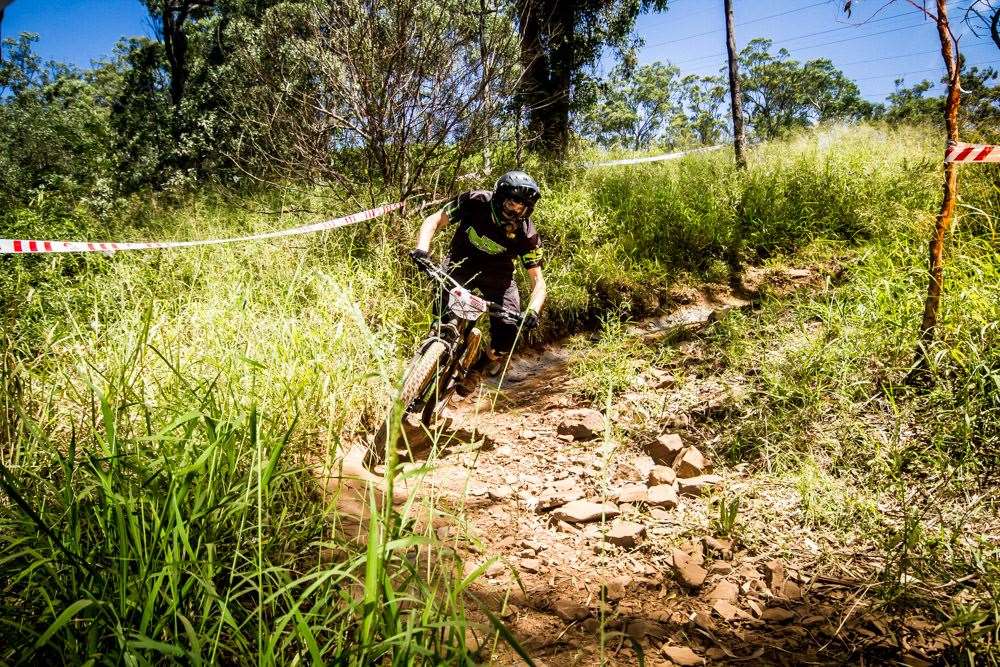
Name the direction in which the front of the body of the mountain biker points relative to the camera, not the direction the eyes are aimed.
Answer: toward the camera

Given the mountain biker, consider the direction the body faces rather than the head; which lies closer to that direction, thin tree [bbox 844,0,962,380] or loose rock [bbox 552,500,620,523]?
the loose rock

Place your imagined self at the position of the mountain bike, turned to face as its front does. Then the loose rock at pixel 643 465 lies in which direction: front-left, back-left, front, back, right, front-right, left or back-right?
front-left

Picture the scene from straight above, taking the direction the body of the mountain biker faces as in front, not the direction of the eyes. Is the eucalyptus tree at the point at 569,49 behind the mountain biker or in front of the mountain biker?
behind

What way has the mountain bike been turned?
toward the camera

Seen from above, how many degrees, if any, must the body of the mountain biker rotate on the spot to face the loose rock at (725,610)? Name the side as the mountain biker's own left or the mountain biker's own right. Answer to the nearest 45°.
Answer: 0° — they already face it

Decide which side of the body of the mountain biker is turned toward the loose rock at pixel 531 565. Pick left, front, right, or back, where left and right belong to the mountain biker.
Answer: front

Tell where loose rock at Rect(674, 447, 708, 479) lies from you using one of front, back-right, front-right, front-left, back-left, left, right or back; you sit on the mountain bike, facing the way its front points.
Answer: front-left

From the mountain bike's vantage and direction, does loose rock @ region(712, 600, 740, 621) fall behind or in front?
in front

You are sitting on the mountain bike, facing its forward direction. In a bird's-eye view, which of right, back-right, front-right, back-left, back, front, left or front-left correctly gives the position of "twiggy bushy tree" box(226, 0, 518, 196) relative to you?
back

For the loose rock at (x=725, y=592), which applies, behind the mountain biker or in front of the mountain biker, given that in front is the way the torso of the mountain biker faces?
in front

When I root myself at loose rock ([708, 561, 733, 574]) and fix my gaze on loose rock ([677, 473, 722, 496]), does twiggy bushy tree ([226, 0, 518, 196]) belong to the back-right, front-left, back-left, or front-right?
front-left

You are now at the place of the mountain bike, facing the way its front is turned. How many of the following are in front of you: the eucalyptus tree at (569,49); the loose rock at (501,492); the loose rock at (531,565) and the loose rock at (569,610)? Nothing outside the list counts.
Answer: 3
